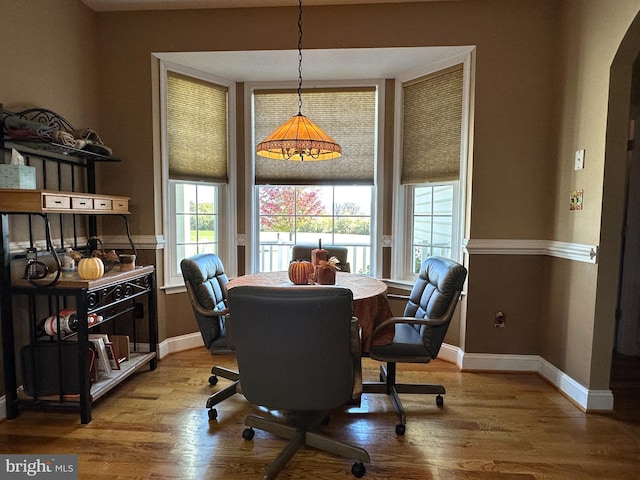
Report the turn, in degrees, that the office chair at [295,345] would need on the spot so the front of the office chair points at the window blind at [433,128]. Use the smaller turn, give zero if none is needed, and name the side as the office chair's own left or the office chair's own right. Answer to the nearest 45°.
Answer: approximately 45° to the office chair's own right

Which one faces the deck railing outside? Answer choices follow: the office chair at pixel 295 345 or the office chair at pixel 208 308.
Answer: the office chair at pixel 295 345

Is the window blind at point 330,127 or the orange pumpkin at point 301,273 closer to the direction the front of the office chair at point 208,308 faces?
the orange pumpkin

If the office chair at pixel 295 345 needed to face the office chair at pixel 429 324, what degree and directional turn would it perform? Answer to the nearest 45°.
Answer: approximately 45° to its right

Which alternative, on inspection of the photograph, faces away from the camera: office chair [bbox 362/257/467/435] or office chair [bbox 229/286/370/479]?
office chair [bbox 229/286/370/479]

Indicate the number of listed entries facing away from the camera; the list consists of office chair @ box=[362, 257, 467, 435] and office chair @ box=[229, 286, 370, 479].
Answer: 1

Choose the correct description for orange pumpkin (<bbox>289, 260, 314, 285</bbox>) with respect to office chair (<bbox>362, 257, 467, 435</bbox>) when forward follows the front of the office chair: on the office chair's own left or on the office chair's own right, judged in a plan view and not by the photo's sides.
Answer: on the office chair's own right

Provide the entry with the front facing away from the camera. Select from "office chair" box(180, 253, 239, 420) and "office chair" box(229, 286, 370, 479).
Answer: "office chair" box(229, 286, 370, 479)

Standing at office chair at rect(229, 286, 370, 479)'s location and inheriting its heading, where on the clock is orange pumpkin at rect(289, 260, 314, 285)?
The orange pumpkin is roughly at 12 o'clock from the office chair.

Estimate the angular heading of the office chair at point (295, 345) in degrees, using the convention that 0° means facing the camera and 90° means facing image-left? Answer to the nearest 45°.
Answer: approximately 180°

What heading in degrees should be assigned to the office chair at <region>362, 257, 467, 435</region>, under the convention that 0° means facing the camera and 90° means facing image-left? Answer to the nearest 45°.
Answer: approximately 45°

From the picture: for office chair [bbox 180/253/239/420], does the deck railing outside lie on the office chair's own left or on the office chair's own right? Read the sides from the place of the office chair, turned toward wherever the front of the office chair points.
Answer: on the office chair's own left

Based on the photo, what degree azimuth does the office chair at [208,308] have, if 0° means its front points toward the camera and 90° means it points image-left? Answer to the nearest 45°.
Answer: approximately 315°

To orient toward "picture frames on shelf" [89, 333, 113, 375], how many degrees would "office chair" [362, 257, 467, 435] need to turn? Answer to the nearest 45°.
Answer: approximately 45° to its right
